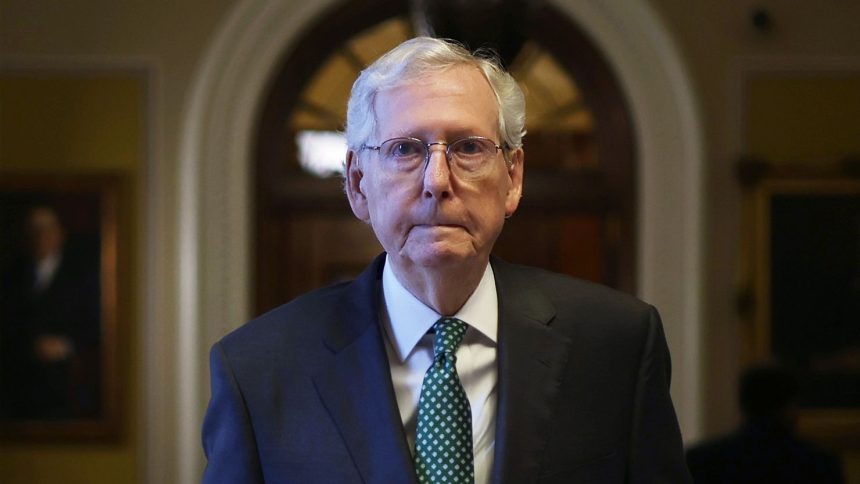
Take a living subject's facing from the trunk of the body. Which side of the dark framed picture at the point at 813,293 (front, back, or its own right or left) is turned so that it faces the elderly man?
front

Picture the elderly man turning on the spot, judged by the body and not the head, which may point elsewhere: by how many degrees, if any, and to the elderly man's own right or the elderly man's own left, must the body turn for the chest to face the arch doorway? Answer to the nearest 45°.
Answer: approximately 180°

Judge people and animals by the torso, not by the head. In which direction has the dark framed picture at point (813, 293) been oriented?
toward the camera

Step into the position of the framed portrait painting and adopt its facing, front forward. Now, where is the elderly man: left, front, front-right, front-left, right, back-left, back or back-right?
front

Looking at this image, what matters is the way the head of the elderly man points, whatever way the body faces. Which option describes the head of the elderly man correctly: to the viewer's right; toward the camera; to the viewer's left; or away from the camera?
toward the camera

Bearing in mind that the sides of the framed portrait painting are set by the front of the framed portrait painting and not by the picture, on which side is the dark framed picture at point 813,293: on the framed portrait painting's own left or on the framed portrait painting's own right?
on the framed portrait painting's own left

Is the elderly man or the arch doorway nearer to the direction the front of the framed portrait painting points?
the elderly man

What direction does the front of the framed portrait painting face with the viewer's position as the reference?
facing the viewer

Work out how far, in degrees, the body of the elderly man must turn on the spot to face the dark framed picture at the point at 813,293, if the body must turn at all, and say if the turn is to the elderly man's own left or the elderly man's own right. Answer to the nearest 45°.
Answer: approximately 135° to the elderly man's own left

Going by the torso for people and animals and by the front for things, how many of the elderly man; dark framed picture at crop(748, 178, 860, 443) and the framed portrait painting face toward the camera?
3

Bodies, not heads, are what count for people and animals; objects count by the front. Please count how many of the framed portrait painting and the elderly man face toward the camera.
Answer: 2
